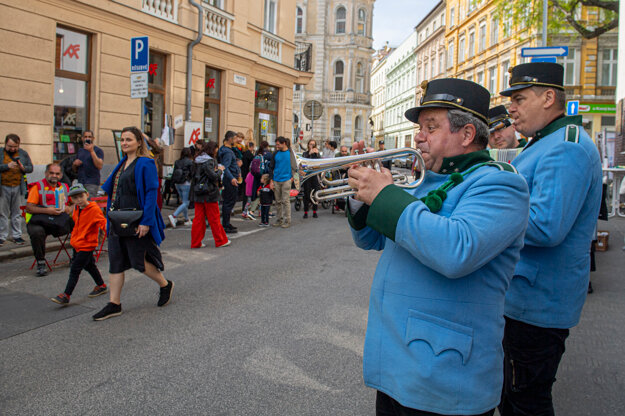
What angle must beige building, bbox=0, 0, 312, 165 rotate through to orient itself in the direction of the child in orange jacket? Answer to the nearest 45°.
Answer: approximately 45° to its right

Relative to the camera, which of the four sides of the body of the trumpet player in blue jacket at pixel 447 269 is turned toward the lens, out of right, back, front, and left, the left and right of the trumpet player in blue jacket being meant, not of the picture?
left

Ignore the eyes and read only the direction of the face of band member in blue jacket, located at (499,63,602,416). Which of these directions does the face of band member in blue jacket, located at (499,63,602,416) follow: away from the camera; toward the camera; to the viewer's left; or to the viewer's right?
to the viewer's left

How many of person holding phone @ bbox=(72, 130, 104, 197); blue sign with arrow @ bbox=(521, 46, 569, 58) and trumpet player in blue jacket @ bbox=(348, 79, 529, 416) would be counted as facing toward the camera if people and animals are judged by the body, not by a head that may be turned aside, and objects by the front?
2

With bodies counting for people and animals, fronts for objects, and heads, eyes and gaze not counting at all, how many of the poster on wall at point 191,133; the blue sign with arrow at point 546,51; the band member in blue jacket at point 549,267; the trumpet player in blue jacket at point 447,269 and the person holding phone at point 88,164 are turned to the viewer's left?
2

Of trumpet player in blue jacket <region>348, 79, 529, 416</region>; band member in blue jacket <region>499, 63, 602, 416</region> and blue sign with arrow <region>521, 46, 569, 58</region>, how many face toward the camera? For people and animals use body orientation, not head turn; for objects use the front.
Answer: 1

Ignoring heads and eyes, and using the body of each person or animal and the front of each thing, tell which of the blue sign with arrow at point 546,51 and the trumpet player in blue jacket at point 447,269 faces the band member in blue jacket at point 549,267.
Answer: the blue sign with arrow

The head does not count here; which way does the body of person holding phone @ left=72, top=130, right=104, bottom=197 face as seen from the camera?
toward the camera

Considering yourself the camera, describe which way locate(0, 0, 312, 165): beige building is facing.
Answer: facing the viewer and to the right of the viewer

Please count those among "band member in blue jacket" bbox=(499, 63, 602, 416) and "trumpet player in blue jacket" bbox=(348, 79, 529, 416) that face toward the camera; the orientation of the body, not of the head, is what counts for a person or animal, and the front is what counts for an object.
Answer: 0

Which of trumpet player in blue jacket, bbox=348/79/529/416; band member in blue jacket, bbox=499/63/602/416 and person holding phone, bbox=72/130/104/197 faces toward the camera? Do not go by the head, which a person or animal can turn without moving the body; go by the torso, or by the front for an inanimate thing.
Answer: the person holding phone

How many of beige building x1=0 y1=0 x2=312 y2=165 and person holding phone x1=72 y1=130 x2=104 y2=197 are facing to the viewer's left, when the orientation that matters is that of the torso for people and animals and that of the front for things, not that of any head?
0

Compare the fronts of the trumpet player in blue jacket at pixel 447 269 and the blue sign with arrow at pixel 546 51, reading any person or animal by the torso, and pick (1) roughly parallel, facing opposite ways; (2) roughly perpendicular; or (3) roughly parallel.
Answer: roughly perpendicular

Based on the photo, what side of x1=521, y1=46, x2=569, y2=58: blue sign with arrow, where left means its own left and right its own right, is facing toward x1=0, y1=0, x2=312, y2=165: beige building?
right

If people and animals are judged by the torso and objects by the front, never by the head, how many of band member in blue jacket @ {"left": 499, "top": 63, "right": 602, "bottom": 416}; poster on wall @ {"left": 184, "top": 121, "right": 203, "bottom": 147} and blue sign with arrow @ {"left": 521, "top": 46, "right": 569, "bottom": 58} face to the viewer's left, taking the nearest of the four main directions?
1

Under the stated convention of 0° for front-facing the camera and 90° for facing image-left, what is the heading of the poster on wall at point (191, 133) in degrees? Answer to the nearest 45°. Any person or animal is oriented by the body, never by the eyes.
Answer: approximately 315°

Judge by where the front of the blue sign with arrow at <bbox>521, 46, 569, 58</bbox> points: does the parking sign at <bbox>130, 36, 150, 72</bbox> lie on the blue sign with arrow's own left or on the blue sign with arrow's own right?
on the blue sign with arrow's own right
